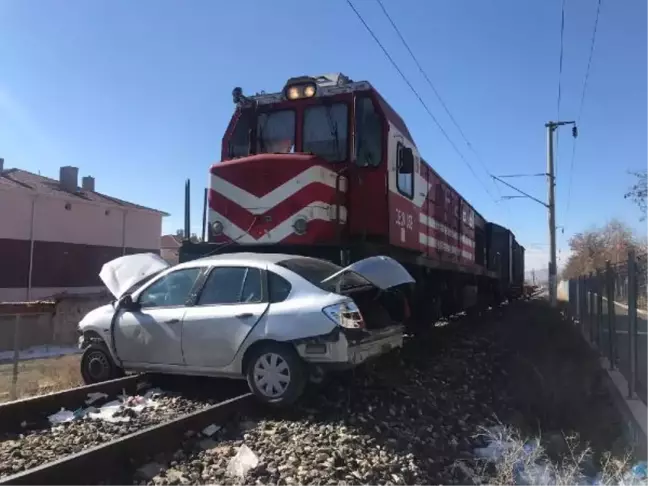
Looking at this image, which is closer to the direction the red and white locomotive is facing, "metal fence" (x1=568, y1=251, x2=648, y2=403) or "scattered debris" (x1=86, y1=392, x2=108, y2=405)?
the scattered debris

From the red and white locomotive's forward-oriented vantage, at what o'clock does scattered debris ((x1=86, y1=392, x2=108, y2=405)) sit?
The scattered debris is roughly at 12 o'clock from the red and white locomotive.

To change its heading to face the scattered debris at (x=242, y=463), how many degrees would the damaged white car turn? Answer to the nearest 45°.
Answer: approximately 135° to its left

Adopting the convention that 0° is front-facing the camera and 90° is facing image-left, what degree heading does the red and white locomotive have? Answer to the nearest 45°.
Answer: approximately 45°

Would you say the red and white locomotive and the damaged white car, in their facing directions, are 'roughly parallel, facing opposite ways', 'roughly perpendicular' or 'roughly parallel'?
roughly perpendicular

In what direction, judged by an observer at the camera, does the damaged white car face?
facing away from the viewer and to the left of the viewer

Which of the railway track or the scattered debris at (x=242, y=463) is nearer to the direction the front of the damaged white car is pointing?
the railway track

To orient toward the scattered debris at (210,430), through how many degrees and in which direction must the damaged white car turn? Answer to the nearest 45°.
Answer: approximately 135° to its left

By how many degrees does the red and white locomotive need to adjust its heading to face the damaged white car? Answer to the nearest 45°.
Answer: approximately 45° to its left
